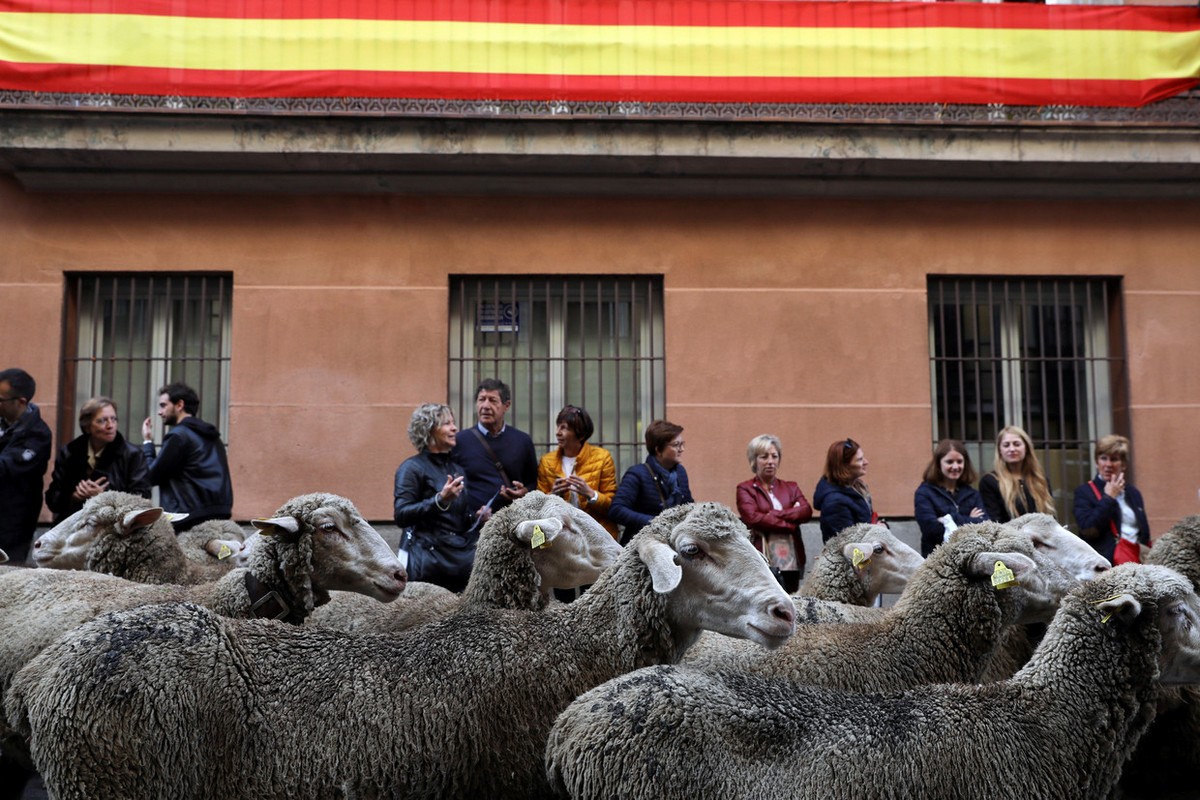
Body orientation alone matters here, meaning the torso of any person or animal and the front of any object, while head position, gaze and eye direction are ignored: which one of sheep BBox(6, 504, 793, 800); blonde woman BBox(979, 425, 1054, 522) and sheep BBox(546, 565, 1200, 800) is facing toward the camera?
the blonde woman

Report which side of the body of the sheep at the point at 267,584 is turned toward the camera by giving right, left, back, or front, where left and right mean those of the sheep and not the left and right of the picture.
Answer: right

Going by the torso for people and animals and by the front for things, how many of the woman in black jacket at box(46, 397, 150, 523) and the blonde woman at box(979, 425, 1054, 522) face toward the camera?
2

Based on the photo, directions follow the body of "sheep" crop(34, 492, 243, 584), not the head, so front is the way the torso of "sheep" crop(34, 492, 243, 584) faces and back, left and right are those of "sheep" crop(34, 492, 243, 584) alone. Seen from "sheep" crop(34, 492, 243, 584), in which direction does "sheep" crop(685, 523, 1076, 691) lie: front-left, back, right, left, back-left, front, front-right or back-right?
back-left

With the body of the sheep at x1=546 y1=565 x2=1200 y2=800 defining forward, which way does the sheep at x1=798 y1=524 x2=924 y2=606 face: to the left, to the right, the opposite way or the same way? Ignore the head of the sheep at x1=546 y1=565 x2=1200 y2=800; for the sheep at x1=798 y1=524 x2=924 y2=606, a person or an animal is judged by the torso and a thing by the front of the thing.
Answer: the same way

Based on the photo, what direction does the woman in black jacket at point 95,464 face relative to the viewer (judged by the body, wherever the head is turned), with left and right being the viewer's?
facing the viewer

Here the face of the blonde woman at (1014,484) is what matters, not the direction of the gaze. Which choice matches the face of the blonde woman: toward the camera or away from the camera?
toward the camera

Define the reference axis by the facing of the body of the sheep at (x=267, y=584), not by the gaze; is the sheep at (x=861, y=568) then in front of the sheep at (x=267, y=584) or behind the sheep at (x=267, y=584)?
in front

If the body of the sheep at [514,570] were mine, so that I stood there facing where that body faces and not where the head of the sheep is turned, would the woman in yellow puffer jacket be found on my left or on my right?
on my left

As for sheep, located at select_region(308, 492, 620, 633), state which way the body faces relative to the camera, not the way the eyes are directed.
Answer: to the viewer's right

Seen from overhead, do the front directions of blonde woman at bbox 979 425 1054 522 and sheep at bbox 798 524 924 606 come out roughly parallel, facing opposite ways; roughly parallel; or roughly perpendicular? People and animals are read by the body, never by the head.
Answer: roughly perpendicular

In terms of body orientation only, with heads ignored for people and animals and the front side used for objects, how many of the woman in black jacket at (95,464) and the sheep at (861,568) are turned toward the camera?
1

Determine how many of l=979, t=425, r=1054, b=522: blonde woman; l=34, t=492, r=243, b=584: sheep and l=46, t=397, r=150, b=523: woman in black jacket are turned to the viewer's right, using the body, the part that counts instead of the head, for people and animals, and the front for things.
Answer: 0

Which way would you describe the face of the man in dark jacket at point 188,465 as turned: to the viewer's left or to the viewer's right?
to the viewer's left

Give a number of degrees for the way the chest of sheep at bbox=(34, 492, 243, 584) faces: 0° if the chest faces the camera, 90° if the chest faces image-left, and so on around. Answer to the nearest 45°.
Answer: approximately 90°

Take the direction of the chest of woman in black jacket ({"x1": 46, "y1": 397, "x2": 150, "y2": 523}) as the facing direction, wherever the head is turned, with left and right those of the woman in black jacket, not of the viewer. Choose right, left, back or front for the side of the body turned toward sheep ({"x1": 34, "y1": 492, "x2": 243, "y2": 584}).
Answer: front

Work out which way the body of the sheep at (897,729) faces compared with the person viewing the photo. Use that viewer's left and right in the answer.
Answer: facing to the right of the viewer
